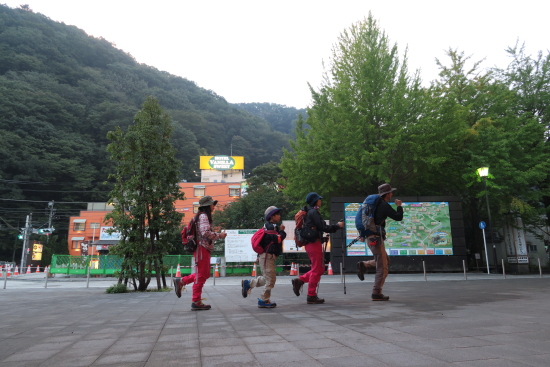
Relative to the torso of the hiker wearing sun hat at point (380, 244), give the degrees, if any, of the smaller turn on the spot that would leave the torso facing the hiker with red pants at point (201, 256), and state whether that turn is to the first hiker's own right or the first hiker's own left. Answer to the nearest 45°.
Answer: approximately 135° to the first hiker's own right

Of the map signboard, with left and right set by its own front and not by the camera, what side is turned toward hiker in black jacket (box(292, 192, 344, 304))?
front

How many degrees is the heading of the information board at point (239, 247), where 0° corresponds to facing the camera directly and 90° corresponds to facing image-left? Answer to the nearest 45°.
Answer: approximately 0°

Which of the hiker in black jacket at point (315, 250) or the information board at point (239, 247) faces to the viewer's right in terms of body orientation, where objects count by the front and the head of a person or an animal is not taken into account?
the hiker in black jacket

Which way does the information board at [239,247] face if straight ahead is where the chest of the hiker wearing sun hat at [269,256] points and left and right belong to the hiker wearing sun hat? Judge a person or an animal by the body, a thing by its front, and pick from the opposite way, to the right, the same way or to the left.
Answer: to the right

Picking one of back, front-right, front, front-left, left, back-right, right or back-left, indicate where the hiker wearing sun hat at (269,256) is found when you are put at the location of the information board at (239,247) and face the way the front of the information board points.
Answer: front

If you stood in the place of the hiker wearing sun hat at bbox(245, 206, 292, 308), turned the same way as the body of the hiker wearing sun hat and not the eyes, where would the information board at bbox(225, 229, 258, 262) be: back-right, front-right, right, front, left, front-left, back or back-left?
left

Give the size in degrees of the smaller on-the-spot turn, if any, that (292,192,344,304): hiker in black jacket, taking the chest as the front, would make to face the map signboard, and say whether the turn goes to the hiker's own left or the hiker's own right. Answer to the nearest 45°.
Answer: approximately 90° to the hiker's own left

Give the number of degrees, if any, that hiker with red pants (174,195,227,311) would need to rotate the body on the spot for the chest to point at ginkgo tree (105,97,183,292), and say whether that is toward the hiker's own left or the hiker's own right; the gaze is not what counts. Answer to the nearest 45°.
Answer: approximately 90° to the hiker's own left

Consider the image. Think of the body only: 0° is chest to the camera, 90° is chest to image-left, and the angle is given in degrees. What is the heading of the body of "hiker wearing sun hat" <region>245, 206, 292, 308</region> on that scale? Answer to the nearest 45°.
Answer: approximately 270°

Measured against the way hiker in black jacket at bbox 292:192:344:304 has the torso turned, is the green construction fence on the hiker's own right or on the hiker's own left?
on the hiker's own left

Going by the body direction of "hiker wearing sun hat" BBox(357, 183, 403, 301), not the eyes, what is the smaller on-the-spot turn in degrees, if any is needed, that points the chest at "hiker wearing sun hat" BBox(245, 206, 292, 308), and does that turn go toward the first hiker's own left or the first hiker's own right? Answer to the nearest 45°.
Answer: approximately 135° to the first hiker's own right

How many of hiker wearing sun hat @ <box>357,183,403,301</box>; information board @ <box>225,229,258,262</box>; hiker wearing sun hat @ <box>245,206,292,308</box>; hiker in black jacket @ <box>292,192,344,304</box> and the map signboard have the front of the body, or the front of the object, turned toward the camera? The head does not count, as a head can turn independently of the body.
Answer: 2

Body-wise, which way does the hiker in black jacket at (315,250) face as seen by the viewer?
to the viewer's right
